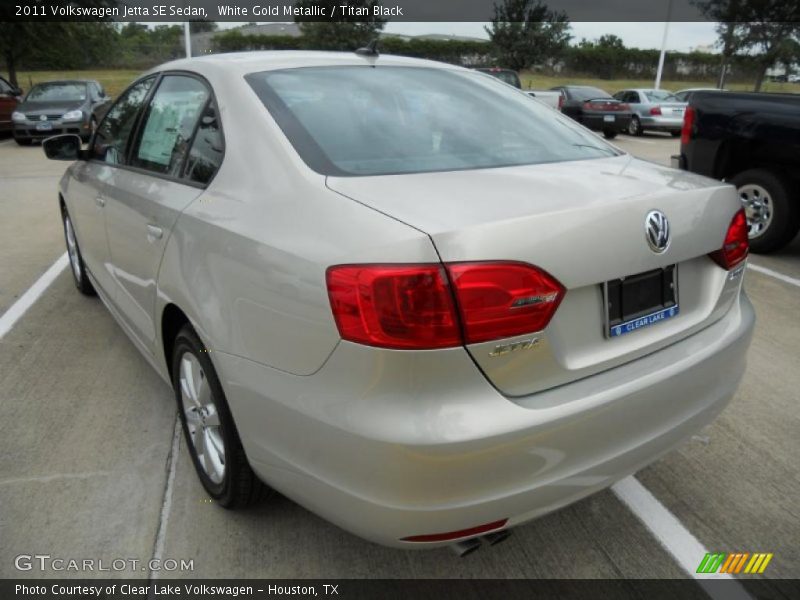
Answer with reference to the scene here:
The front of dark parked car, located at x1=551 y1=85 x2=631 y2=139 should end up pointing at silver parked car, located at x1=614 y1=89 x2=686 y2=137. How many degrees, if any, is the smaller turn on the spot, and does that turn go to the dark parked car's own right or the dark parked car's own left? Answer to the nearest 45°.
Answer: approximately 135° to the dark parked car's own right

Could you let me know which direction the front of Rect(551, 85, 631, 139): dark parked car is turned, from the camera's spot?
facing away from the viewer and to the left of the viewer

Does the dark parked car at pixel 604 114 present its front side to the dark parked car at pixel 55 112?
no

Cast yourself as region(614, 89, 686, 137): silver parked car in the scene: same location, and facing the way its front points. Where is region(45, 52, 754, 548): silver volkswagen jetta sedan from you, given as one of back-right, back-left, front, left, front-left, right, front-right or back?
back-left

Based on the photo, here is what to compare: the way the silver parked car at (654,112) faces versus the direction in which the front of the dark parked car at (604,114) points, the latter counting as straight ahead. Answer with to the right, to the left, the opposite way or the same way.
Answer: the same way

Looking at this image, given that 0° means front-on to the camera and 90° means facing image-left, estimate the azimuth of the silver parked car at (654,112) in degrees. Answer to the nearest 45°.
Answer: approximately 135°

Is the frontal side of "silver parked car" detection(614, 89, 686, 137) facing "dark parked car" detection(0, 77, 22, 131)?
no

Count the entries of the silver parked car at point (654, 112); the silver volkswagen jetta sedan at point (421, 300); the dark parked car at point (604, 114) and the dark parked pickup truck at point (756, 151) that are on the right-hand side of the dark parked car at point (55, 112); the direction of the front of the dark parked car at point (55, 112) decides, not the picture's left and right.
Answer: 0

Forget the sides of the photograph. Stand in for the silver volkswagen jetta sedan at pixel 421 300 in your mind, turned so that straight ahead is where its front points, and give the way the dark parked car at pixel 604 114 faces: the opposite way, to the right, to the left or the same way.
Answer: the same way

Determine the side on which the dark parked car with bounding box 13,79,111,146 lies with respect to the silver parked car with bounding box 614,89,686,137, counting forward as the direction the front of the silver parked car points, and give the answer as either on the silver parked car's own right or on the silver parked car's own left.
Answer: on the silver parked car's own left

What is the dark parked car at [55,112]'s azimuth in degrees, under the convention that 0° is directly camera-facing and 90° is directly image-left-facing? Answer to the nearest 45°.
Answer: approximately 45°

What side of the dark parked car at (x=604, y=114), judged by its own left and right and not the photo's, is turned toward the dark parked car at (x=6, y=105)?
left

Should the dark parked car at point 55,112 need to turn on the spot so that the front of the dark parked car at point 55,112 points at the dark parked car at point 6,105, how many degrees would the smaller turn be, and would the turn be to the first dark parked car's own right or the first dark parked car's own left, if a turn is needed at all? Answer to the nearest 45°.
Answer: approximately 90° to the first dark parked car's own right

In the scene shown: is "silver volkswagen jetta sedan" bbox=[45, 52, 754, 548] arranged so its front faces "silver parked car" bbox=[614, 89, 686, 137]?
no

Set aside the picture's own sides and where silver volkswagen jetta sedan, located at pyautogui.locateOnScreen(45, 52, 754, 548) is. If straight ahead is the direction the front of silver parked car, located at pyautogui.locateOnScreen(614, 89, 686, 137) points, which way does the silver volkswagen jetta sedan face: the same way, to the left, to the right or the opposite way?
the same way

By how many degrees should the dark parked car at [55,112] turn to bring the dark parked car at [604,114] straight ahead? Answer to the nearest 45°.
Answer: approximately 135° to its left

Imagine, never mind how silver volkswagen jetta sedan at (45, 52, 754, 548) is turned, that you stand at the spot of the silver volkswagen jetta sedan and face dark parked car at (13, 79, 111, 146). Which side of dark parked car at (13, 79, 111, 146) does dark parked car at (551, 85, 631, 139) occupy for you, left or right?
right

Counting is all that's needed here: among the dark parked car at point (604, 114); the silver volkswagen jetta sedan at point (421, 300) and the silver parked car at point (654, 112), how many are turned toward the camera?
0
